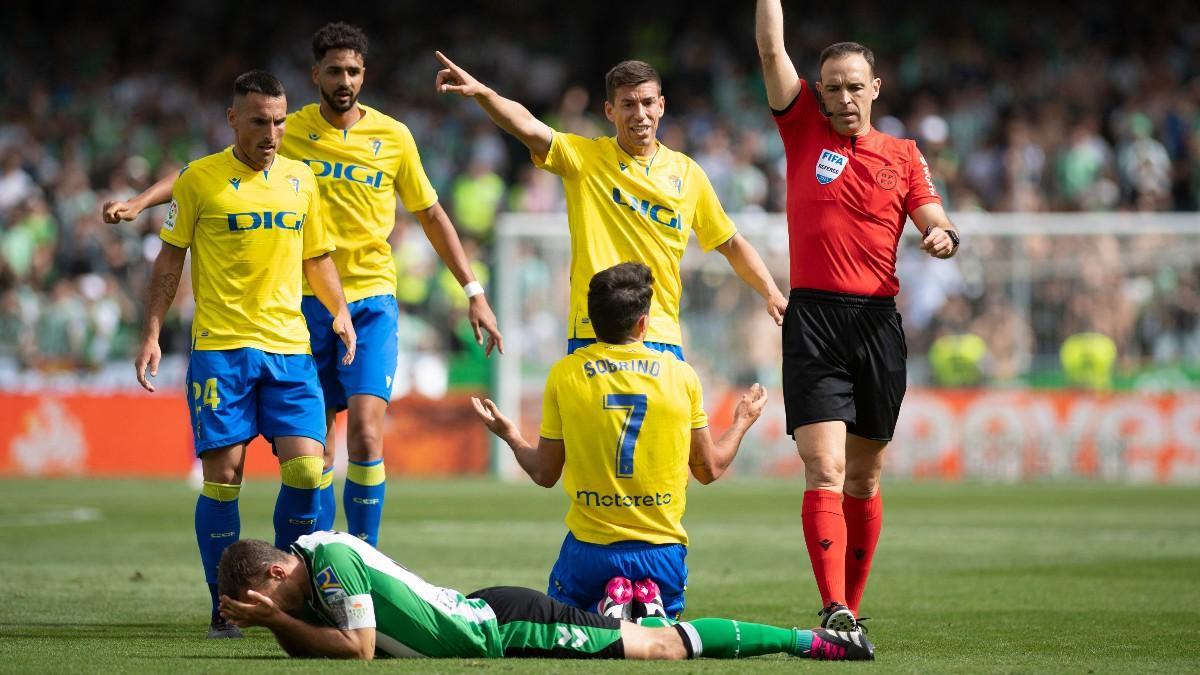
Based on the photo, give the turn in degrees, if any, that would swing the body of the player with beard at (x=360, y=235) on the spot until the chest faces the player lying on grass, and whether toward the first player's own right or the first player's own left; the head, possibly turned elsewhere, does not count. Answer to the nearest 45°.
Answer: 0° — they already face them

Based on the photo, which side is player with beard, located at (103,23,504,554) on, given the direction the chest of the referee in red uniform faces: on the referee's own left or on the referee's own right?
on the referee's own right

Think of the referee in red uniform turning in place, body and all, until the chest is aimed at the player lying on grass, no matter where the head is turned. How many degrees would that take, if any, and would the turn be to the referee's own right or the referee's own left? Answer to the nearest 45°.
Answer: approximately 45° to the referee's own right

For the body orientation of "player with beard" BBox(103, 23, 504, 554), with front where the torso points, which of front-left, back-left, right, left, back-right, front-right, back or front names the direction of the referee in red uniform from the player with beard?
front-left

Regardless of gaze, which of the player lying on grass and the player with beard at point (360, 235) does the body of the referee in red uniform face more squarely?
the player lying on grass

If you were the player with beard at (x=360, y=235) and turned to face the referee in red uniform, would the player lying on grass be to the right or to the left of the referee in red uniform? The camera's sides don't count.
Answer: right

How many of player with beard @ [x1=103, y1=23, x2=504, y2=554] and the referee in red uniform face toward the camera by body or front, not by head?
2

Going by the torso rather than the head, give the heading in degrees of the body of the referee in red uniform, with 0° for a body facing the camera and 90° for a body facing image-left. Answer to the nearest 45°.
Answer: approximately 0°
